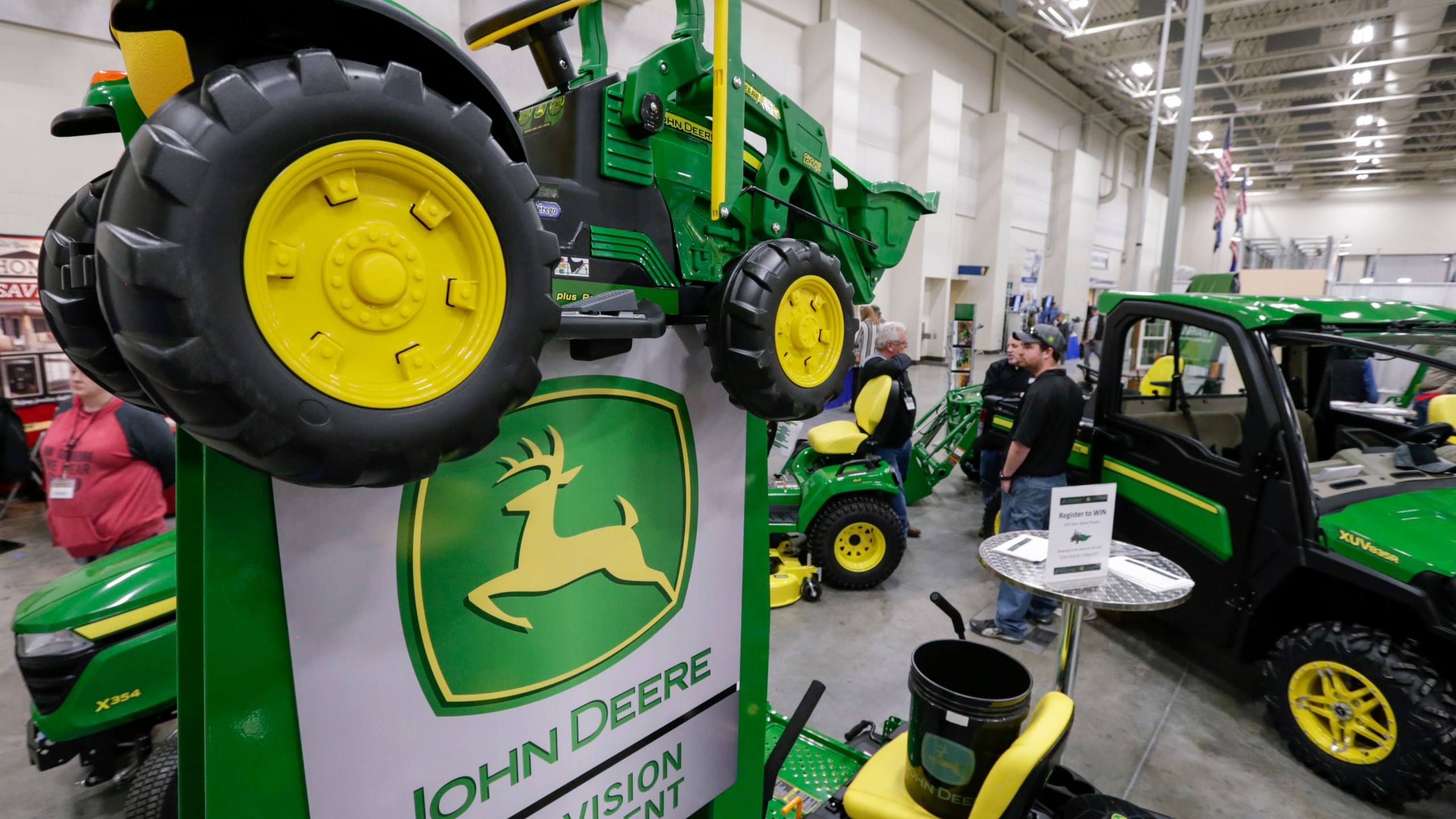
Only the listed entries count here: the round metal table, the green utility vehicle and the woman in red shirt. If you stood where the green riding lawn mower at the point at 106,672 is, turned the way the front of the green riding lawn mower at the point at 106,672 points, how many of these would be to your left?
2

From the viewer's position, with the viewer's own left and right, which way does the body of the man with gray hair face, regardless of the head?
facing to the right of the viewer

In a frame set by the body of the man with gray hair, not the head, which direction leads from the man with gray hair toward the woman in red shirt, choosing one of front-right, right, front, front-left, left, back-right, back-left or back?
back-right

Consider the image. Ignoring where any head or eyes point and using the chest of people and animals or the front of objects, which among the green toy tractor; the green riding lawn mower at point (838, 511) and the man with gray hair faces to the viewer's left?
the green riding lawn mower

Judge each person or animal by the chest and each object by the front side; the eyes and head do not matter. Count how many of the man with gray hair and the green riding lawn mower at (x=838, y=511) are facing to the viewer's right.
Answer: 1

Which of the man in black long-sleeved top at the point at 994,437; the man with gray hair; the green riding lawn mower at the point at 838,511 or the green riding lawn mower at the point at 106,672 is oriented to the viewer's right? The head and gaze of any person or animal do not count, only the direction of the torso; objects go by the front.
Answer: the man with gray hair

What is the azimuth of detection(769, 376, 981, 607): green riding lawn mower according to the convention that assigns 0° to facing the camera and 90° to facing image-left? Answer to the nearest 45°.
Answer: approximately 90°

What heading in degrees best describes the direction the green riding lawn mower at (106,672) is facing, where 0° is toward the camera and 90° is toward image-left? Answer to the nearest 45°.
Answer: approximately 45°

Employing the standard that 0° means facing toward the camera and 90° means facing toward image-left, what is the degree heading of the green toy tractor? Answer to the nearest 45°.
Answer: approximately 225°

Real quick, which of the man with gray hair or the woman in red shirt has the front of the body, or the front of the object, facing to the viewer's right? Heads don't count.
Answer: the man with gray hair

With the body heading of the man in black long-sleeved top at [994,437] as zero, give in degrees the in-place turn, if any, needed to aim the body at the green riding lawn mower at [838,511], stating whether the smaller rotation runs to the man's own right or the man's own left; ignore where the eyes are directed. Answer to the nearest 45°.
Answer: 0° — they already face it

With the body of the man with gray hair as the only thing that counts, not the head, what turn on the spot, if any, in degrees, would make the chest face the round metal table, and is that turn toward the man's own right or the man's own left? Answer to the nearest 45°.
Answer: approximately 90° to the man's own right
